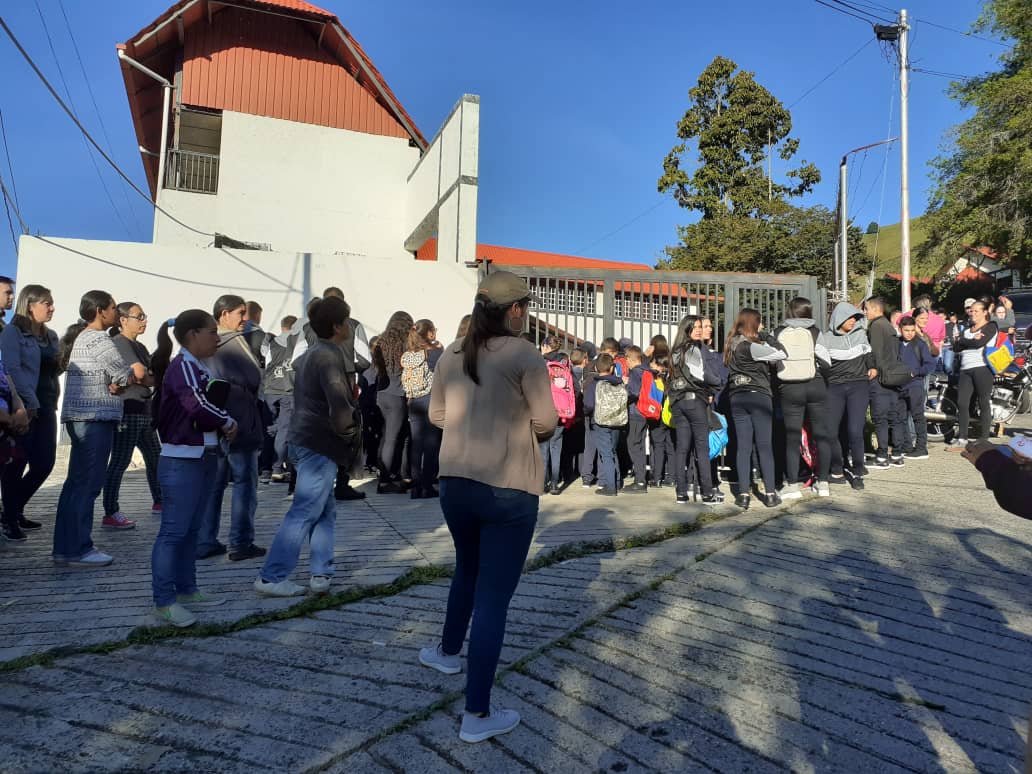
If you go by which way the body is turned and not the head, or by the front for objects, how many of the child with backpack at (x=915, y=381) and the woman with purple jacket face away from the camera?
0

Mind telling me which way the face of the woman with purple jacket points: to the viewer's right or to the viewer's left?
to the viewer's right

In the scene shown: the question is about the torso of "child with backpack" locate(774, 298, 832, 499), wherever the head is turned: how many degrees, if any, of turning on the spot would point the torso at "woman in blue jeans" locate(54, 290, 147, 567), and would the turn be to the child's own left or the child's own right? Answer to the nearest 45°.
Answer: approximately 135° to the child's own left

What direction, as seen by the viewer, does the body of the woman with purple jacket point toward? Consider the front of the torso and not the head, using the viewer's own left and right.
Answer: facing to the right of the viewer

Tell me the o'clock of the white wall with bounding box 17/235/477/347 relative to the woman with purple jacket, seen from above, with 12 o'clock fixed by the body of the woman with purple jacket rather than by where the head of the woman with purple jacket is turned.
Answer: The white wall is roughly at 9 o'clock from the woman with purple jacket.

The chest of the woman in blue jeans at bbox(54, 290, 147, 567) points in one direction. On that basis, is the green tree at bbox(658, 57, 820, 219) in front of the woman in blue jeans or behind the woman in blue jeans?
in front

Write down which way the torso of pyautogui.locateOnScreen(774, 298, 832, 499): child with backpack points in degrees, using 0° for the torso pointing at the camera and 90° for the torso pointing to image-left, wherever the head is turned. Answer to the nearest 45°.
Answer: approximately 180°

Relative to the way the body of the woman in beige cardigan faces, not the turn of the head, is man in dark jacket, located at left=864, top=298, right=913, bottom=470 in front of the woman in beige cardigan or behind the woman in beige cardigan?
in front

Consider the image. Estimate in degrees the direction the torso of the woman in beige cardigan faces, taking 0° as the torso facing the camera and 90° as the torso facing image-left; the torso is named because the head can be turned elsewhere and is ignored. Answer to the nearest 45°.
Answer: approximately 225°
